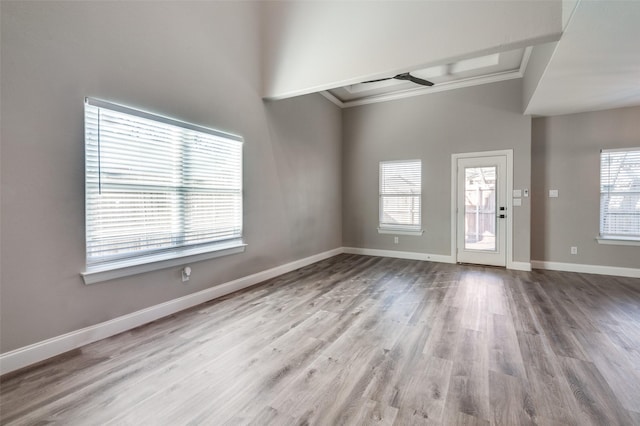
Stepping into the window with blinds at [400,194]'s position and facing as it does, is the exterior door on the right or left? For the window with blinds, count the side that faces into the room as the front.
on its left

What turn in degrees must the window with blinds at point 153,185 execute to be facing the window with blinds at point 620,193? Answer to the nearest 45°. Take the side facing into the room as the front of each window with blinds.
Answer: approximately 45° to its left

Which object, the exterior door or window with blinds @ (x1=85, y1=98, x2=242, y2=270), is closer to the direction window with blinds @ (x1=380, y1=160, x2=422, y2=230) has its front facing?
the window with blinds

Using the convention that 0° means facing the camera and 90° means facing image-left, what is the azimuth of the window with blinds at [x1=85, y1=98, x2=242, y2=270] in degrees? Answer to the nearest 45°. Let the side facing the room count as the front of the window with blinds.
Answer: approximately 315°

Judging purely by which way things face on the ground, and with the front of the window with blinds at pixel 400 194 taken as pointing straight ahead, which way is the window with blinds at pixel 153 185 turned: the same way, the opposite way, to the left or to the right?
to the left

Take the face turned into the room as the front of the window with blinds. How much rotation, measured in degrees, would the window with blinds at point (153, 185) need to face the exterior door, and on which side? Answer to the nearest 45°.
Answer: approximately 45° to its left

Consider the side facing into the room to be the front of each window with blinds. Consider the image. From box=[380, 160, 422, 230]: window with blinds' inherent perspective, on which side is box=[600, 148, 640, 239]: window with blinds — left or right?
on its left

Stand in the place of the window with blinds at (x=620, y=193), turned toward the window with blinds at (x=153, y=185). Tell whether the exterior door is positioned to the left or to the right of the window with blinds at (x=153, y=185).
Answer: right

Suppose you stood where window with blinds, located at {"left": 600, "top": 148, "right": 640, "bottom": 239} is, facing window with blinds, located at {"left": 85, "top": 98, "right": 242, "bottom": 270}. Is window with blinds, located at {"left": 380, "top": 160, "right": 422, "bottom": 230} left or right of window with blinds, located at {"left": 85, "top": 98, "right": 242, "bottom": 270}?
right

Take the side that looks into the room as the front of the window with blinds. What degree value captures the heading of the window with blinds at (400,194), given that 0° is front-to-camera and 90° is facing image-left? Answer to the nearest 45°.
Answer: approximately 0°
